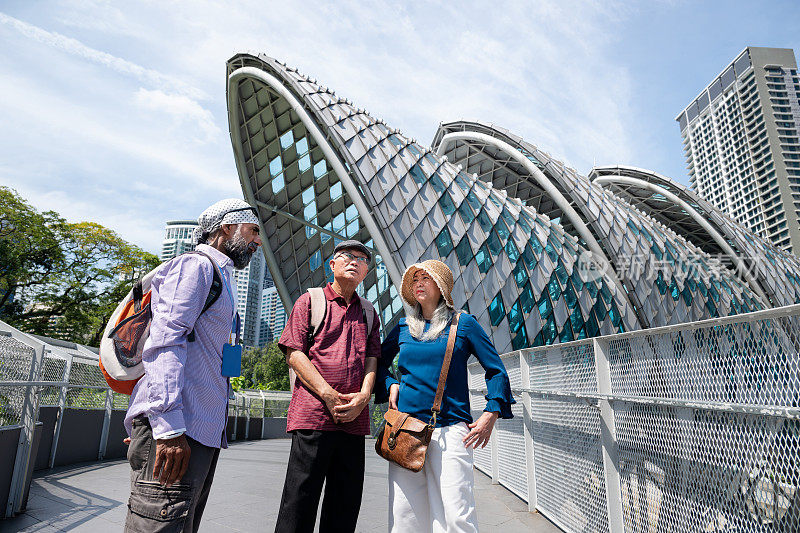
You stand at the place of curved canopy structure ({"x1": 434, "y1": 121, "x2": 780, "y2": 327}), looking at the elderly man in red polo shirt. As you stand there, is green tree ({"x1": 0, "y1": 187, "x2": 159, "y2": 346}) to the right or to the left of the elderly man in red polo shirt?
right

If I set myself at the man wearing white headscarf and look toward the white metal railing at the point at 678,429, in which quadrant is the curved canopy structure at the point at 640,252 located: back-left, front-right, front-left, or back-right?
front-left

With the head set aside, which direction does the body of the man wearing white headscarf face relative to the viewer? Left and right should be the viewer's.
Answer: facing to the right of the viewer

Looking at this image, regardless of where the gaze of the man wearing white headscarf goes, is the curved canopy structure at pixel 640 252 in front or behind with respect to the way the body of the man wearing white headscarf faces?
in front

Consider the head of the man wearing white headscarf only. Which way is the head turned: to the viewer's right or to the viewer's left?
to the viewer's right

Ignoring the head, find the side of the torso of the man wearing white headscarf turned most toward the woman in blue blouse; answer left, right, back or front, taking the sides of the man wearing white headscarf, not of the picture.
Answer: front

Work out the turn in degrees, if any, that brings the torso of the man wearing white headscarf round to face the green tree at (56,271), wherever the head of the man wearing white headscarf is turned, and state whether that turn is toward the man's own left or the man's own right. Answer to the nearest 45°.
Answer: approximately 90° to the man's own left

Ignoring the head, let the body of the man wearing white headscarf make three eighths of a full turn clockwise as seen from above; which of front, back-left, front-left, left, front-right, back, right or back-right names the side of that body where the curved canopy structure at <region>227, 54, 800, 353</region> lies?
back

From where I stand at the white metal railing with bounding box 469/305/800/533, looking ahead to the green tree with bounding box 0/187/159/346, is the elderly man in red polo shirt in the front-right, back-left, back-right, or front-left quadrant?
front-left

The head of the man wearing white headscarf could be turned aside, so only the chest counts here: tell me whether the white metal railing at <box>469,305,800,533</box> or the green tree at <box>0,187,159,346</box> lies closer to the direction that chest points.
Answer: the white metal railing

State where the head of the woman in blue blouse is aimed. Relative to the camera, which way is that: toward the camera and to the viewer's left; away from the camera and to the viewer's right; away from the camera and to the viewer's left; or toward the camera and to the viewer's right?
toward the camera and to the viewer's left

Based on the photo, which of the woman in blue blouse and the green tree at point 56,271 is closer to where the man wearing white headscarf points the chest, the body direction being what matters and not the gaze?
the woman in blue blouse

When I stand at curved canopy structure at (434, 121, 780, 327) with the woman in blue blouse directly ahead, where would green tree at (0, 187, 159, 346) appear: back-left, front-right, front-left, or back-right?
front-right

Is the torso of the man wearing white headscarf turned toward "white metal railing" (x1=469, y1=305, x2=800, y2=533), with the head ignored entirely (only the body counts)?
yes
